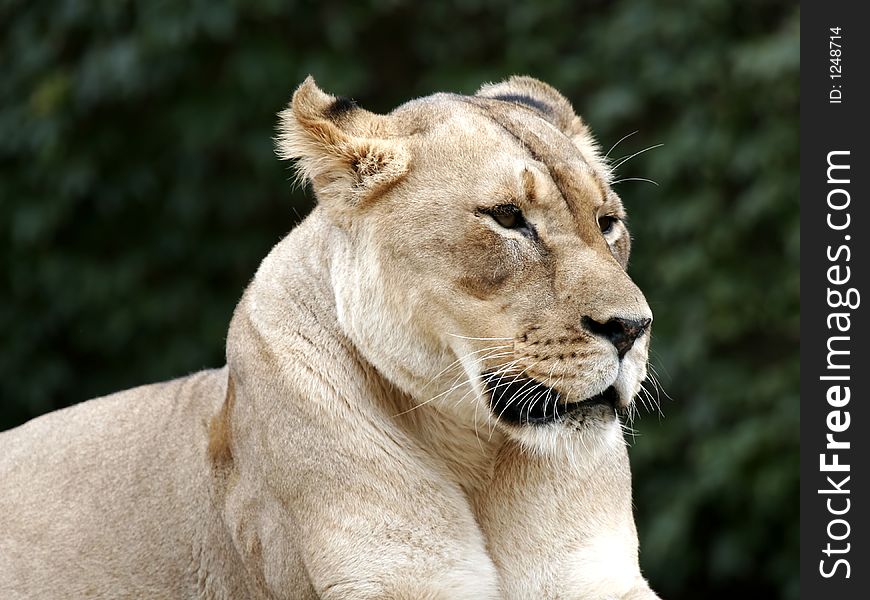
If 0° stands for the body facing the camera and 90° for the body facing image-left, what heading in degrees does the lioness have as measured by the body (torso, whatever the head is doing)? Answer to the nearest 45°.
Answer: approximately 315°
